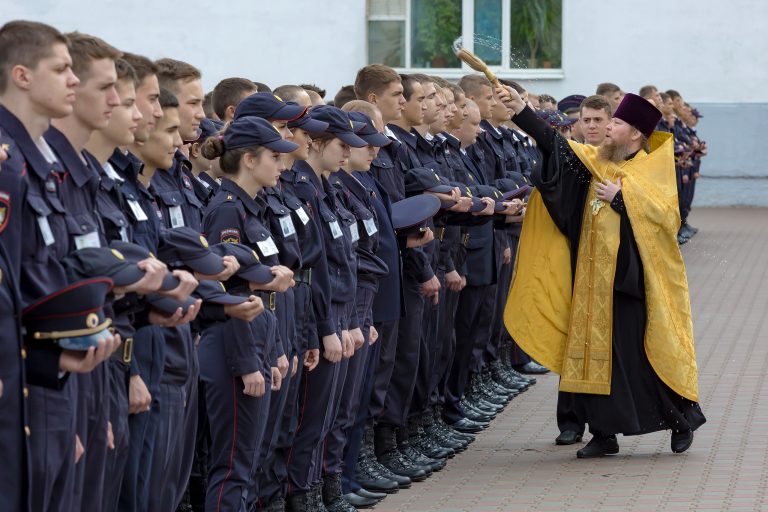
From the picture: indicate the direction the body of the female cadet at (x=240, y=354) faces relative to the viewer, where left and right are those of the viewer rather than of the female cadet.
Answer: facing to the right of the viewer

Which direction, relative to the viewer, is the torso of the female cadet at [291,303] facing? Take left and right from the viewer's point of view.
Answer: facing to the right of the viewer

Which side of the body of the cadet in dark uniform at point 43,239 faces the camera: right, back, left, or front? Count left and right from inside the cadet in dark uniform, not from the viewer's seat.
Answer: right

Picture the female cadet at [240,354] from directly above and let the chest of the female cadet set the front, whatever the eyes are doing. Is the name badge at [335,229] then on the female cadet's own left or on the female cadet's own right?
on the female cadet's own left

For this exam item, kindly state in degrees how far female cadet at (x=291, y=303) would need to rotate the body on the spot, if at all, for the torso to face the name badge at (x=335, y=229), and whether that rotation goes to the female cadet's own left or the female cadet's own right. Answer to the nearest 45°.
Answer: approximately 45° to the female cadet's own left

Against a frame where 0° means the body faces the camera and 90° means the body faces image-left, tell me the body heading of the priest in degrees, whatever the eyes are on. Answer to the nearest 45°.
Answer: approximately 45°

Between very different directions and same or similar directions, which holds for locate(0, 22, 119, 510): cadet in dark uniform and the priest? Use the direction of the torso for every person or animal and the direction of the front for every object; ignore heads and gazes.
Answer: very different directions

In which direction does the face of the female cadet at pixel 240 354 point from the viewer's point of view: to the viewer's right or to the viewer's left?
to the viewer's right

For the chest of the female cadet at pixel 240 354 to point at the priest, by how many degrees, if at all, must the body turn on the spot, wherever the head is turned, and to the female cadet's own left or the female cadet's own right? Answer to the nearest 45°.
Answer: approximately 45° to the female cadet's own left
